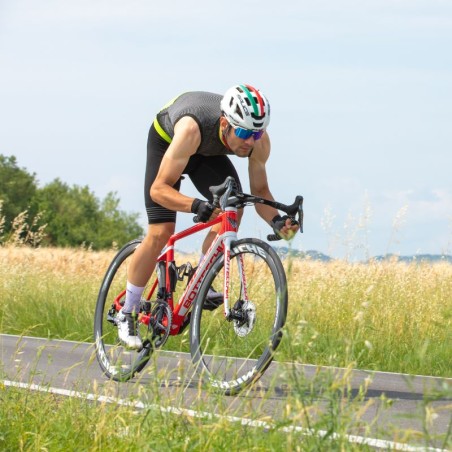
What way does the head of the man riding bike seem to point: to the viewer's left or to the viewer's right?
to the viewer's right

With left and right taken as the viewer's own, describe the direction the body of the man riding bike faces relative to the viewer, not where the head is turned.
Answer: facing the viewer and to the right of the viewer

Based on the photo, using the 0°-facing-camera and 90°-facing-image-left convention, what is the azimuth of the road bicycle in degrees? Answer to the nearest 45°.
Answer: approximately 315°
